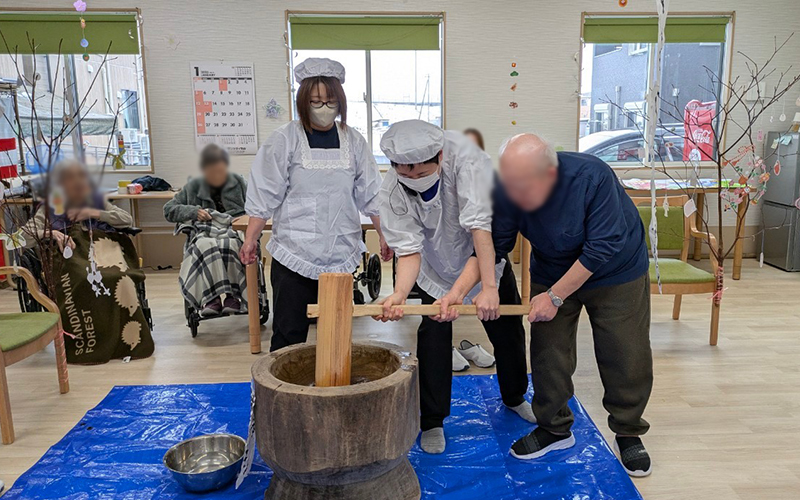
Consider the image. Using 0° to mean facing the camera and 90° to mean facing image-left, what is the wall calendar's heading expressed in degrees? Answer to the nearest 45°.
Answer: approximately 0°

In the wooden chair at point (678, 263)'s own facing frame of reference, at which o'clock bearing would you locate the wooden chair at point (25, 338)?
the wooden chair at point (25, 338) is roughly at 3 o'clock from the wooden chair at point (678, 263).

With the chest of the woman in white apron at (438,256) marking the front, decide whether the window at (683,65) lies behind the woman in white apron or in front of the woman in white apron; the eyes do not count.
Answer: behind

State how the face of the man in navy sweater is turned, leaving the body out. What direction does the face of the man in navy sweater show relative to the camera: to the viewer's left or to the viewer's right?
to the viewer's left

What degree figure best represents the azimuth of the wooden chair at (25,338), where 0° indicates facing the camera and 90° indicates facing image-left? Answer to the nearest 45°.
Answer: approximately 315°

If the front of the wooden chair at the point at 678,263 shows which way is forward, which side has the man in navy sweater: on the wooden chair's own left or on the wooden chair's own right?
on the wooden chair's own right

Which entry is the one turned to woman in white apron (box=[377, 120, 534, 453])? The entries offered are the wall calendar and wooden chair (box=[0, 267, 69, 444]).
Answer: the wooden chair

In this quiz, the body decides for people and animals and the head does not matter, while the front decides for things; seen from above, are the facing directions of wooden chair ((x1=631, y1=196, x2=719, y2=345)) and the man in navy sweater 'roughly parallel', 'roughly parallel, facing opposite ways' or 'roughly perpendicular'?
roughly perpendicular

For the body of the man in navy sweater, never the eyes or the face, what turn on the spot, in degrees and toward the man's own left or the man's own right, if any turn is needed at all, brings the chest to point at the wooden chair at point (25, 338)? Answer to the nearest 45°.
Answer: approximately 45° to the man's own right

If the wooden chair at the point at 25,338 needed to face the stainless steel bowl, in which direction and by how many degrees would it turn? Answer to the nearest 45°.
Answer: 0° — it already faces it
